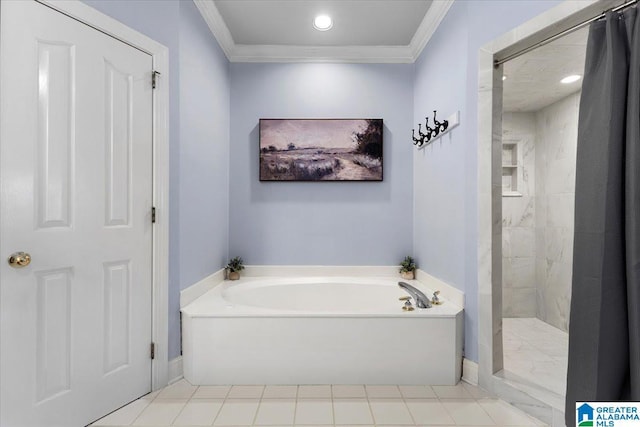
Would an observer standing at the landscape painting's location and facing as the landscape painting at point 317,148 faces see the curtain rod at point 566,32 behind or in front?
in front

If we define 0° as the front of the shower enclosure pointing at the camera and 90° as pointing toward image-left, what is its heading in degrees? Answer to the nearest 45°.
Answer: approximately 45°

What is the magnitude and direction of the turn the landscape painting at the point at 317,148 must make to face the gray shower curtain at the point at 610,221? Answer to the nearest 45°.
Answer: approximately 45° to its left

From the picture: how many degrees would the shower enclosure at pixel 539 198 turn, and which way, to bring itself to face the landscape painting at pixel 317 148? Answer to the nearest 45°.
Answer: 0° — it already faces it

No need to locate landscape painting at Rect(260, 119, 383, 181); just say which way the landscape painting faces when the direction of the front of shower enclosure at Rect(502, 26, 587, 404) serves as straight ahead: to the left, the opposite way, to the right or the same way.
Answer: to the left

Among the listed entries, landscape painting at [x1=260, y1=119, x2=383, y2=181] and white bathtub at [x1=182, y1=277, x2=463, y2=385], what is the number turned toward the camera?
2

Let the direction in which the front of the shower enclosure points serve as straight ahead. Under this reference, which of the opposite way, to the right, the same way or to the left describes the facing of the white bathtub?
to the left

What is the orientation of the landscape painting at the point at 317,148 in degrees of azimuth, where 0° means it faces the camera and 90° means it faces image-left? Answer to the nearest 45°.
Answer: approximately 0°
